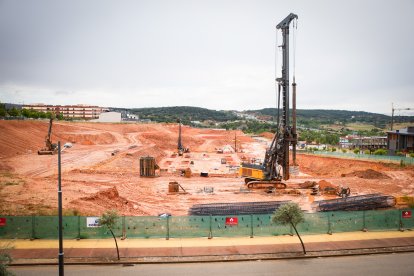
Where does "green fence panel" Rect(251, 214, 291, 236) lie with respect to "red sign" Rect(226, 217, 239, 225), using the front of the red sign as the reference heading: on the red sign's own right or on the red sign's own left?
on the red sign's own left

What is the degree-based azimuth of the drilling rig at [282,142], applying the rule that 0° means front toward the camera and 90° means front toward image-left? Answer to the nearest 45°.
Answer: approximately 270°

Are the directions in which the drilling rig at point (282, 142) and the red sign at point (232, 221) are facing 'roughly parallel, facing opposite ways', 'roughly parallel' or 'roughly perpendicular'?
roughly perpendicular

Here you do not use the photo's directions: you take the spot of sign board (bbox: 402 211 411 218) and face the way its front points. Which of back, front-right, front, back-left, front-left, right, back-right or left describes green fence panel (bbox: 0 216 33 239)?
front-right

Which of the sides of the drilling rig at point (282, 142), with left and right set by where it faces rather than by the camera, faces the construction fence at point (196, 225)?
right

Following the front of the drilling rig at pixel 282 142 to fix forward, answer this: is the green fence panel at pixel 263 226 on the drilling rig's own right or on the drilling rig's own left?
on the drilling rig's own right

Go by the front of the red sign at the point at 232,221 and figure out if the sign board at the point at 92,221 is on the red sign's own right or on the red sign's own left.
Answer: on the red sign's own right

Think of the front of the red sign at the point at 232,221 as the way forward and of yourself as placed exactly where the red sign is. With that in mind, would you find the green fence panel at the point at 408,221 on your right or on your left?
on your left

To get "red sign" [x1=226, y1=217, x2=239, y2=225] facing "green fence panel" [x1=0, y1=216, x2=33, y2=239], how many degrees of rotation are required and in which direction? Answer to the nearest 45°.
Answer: approximately 90° to its right

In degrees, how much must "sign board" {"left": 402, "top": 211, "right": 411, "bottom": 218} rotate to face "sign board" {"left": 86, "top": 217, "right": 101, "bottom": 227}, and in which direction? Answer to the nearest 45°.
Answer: approximately 45° to its right

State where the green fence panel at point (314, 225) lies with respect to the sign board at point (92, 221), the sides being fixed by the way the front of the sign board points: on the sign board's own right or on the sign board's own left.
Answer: on the sign board's own left

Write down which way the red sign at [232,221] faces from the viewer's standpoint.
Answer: facing the viewer

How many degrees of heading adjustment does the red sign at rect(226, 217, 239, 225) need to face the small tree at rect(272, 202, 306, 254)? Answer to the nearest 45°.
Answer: approximately 45° to its left

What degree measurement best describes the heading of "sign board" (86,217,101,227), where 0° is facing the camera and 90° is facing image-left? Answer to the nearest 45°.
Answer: approximately 0°

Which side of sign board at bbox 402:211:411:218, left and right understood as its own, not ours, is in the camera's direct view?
front

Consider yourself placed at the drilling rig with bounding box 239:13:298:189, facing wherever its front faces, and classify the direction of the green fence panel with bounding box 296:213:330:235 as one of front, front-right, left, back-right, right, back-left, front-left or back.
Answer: right
